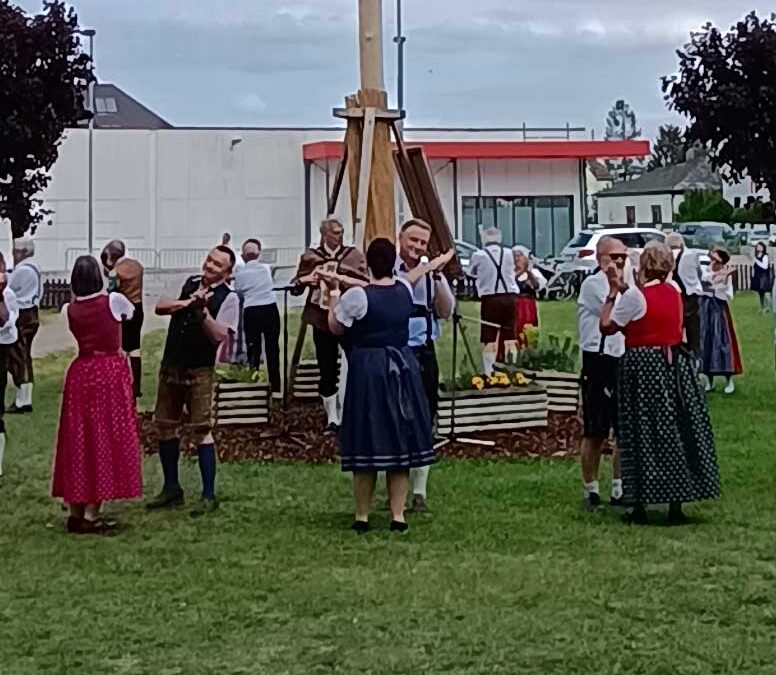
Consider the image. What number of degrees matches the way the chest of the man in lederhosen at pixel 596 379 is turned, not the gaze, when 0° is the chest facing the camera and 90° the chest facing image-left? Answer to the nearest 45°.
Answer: approximately 315°

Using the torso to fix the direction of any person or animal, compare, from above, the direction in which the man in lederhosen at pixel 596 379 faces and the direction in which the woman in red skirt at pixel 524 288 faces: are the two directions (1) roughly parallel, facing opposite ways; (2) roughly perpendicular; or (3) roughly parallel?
roughly perpendicular

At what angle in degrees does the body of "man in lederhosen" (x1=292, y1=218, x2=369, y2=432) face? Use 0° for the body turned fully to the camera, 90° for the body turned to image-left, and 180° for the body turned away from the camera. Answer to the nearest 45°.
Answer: approximately 0°

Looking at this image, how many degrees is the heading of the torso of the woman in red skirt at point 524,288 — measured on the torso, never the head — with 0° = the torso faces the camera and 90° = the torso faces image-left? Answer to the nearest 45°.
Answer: approximately 45°

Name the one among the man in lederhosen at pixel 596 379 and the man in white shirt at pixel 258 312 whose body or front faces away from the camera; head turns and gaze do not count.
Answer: the man in white shirt

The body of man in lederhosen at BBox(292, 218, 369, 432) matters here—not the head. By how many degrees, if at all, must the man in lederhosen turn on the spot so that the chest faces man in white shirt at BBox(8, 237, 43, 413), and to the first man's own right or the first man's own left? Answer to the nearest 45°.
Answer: approximately 135° to the first man's own right

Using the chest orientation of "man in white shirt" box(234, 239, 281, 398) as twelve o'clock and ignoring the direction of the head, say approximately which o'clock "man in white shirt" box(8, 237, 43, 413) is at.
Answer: "man in white shirt" box(8, 237, 43, 413) is roughly at 9 o'clock from "man in white shirt" box(234, 239, 281, 398).

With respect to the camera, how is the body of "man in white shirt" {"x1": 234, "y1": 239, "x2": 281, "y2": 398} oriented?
away from the camera

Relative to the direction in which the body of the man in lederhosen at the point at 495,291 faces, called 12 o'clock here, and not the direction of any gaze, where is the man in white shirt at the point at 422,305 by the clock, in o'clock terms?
The man in white shirt is roughly at 6 o'clock from the man in lederhosen.

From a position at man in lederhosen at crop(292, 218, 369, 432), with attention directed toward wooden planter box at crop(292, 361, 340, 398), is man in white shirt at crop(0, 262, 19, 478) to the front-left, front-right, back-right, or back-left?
back-left

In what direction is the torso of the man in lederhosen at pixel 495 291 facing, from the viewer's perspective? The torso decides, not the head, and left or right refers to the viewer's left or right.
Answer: facing away from the viewer

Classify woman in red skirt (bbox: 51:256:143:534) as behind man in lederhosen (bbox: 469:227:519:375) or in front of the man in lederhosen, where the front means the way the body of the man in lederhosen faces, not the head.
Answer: behind
